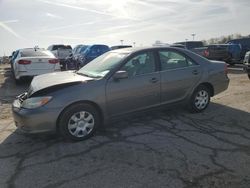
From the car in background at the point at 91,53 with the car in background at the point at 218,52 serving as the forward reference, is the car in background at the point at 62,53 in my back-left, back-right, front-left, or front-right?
back-left

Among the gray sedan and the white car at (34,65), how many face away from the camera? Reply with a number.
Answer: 1

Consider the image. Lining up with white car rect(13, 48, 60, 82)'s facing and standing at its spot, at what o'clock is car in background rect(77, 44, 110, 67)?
The car in background is roughly at 1 o'clock from the white car.

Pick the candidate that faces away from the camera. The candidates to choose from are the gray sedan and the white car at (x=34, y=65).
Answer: the white car

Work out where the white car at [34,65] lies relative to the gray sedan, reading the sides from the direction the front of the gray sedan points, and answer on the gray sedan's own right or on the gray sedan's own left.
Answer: on the gray sedan's own right

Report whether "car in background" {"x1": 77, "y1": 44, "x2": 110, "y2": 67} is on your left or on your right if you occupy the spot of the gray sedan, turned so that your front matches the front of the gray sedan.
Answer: on your right

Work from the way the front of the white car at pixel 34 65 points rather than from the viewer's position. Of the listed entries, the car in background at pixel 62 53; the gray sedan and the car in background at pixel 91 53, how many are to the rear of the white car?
1

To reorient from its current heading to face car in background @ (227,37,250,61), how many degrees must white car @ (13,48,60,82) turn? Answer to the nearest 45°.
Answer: approximately 90° to its right

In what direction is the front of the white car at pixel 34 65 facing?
away from the camera

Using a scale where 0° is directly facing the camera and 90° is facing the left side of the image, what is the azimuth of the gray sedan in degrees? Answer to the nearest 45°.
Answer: approximately 45°

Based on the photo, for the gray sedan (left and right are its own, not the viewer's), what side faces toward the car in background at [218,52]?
back

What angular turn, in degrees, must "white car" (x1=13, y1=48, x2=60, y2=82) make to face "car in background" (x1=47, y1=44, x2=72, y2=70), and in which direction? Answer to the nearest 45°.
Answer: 0° — it already faces it
